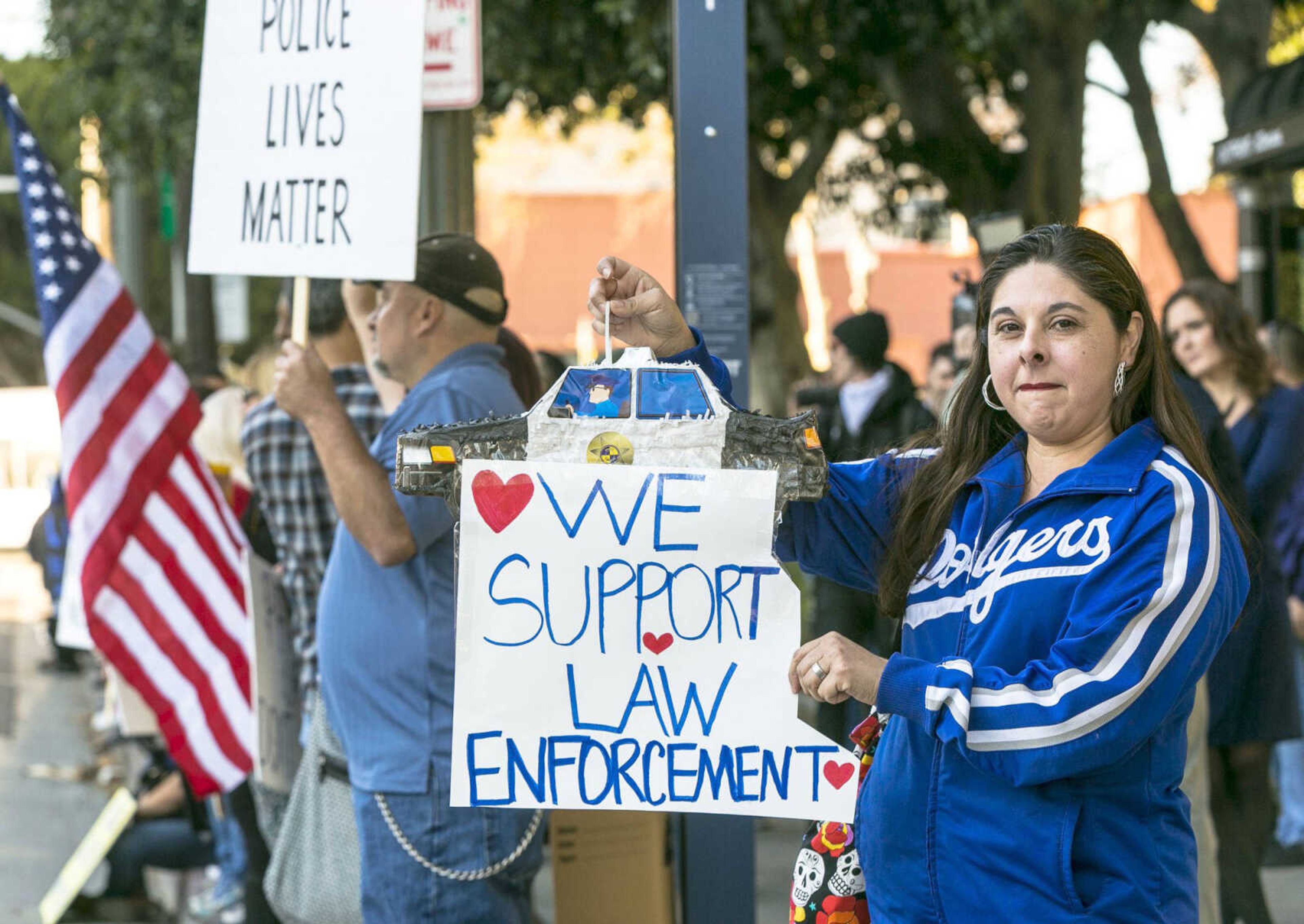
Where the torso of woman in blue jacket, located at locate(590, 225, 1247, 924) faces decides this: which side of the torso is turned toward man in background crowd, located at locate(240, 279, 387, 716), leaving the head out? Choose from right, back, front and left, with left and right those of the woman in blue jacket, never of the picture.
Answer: right

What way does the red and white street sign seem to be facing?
toward the camera

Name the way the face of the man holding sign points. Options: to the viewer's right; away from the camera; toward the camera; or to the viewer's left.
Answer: to the viewer's left

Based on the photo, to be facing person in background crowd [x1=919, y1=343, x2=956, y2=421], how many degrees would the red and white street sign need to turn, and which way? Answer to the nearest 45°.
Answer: approximately 135° to its left

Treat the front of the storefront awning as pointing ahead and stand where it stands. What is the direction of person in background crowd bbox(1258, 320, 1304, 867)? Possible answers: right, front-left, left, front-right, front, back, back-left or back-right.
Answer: front-left

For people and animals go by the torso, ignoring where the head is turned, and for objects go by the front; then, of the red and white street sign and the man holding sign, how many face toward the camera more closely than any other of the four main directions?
1

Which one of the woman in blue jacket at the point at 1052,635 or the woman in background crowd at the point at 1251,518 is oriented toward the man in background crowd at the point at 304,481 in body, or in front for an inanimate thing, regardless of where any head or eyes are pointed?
the woman in background crowd

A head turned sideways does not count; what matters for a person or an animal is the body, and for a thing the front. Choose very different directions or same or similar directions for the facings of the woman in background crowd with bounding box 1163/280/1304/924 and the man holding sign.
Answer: same or similar directions

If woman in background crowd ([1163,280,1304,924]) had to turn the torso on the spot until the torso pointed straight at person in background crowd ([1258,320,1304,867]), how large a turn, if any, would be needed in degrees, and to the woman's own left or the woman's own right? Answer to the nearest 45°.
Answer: approximately 135° to the woman's own right

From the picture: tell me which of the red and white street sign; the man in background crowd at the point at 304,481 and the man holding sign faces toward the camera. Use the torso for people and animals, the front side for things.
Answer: the red and white street sign

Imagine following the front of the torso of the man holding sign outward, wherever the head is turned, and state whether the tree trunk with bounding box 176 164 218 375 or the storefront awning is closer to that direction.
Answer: the tree trunk

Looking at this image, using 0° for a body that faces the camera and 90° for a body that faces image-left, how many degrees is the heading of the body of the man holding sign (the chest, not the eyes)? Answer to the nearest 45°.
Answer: approximately 90°

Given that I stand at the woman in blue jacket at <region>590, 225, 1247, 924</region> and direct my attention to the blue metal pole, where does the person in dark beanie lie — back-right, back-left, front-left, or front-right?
front-right

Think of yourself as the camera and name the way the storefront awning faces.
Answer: facing the viewer and to the left of the viewer

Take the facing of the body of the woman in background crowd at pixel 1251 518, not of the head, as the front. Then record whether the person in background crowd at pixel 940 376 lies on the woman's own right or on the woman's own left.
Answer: on the woman's own right

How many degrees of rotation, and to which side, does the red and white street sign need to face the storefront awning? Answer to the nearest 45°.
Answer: approximately 135° to its left

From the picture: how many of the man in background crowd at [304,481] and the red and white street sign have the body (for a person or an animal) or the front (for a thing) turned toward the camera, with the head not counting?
1
